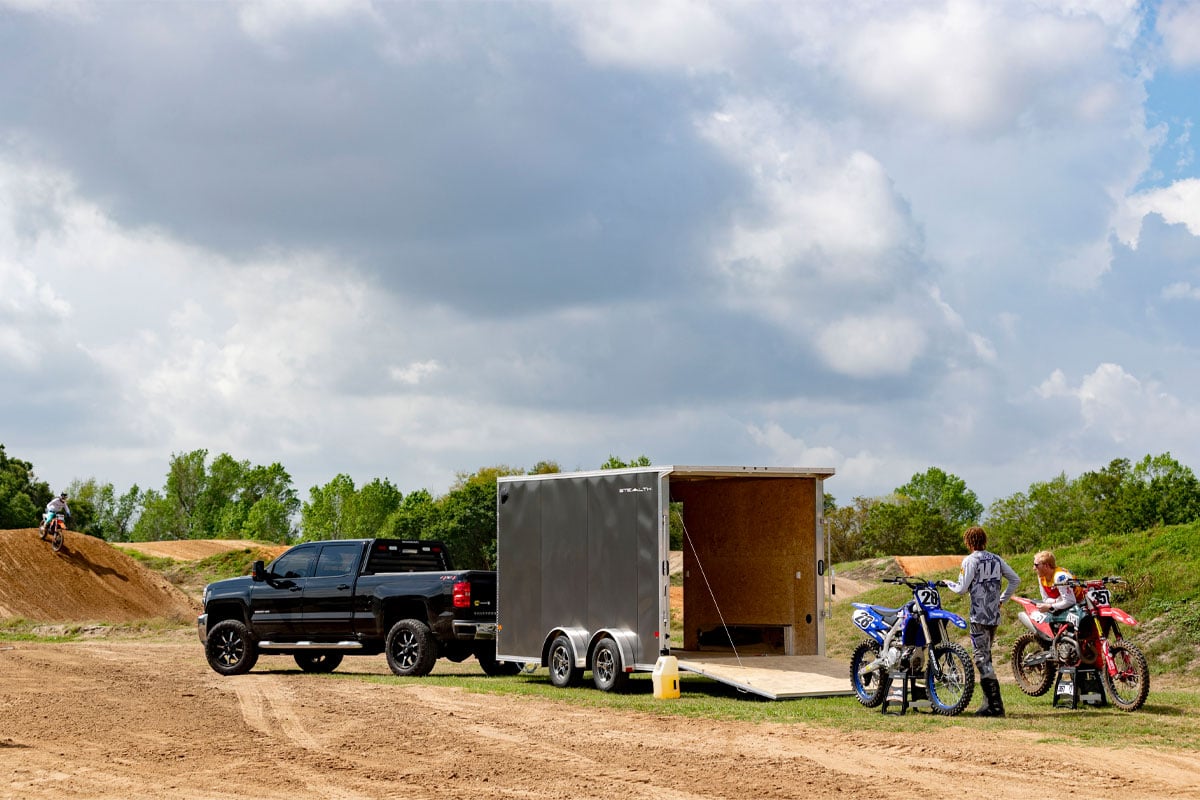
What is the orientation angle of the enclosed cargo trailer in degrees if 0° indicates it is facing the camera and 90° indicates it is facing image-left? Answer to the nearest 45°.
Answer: approximately 135°

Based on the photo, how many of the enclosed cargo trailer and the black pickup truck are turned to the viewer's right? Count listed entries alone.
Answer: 0

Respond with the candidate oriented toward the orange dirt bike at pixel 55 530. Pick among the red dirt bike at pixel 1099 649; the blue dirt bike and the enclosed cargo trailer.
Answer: the enclosed cargo trailer

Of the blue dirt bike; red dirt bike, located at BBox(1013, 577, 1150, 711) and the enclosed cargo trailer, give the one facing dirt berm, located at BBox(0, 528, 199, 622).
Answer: the enclosed cargo trailer

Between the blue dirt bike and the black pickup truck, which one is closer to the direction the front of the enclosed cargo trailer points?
the black pickup truck

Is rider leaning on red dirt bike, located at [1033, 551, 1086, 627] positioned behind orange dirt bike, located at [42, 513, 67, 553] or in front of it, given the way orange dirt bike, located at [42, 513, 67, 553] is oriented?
in front

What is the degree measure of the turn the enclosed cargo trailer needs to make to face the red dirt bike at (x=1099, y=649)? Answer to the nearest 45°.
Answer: approximately 180°

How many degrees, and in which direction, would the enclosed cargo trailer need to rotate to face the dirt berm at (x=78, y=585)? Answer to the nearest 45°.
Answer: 0° — it already faces it

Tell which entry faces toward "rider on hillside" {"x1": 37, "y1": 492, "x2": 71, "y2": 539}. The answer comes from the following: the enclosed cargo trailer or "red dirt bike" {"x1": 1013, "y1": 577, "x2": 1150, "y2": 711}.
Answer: the enclosed cargo trailer

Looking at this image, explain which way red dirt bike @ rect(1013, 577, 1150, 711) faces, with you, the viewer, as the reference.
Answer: facing the viewer and to the right of the viewer

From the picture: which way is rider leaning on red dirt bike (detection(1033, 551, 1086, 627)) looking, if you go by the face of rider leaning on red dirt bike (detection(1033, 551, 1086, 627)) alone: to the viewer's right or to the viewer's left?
to the viewer's left

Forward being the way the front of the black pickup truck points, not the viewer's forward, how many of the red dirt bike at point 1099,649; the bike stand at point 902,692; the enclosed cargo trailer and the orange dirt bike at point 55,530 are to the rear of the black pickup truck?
3

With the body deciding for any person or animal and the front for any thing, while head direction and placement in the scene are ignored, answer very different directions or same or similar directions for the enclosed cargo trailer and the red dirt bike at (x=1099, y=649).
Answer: very different directions

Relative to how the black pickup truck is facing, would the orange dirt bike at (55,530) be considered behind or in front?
in front

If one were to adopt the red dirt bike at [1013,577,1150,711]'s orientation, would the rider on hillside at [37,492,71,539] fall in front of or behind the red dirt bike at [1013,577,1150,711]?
behind

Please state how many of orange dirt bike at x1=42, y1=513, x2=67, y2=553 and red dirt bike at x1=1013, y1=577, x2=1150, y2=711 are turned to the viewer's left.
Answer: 0
